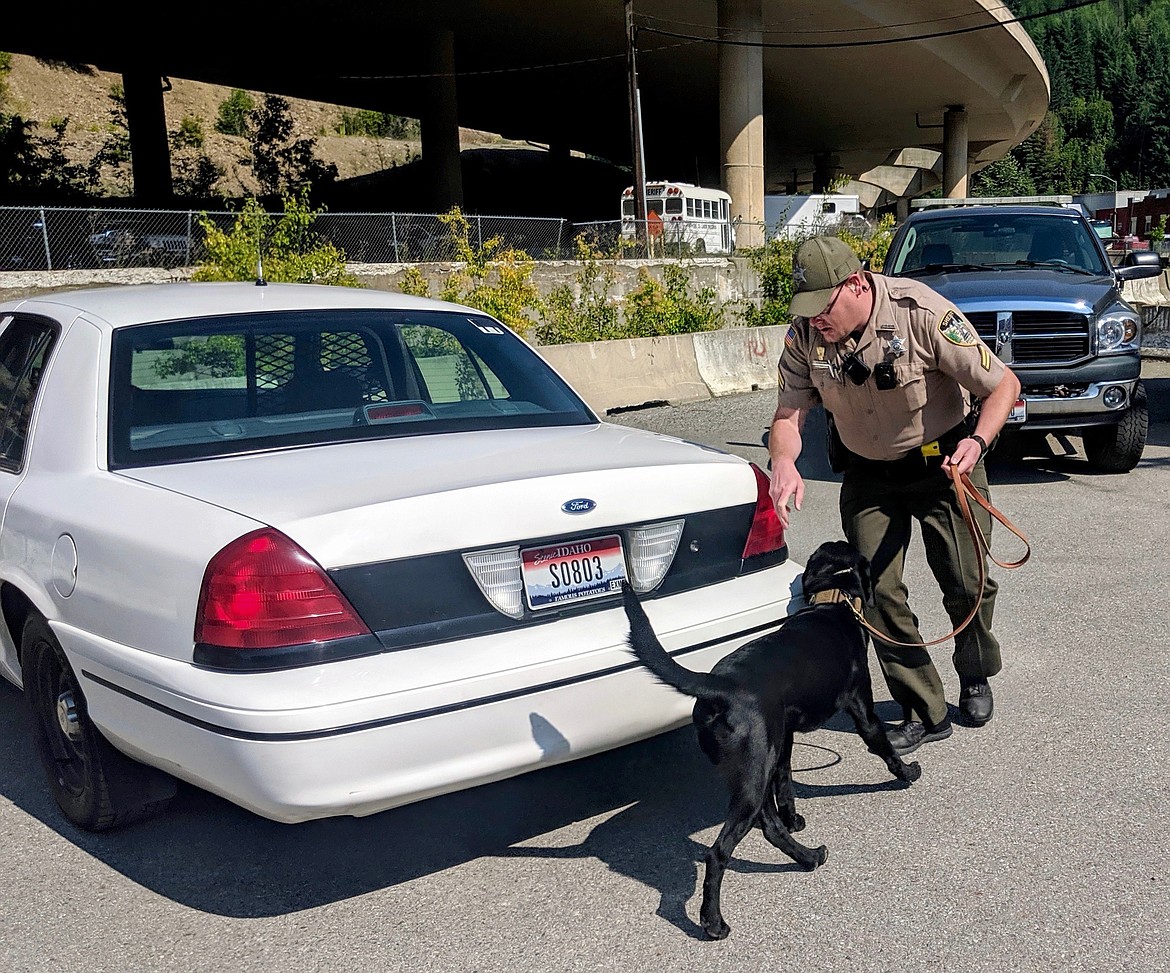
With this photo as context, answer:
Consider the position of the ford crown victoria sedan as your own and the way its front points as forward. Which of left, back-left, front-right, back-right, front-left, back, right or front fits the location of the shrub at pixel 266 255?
front-right

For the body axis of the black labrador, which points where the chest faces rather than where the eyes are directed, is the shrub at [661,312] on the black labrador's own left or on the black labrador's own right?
on the black labrador's own left

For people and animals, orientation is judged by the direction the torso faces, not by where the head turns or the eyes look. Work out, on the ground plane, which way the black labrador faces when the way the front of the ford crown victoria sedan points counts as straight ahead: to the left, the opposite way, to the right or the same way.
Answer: to the right

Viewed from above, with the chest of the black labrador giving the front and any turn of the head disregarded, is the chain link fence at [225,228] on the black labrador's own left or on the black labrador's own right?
on the black labrador's own left

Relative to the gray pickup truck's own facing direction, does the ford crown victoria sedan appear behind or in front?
in front

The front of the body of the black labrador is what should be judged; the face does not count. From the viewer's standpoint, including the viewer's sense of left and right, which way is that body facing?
facing away from the viewer and to the right of the viewer

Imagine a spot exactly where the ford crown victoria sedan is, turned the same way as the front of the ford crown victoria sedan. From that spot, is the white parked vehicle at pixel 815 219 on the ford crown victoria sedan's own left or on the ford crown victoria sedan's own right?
on the ford crown victoria sedan's own right

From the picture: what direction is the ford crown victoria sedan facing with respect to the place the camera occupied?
facing away from the viewer and to the left of the viewer

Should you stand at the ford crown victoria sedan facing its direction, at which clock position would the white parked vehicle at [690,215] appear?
The white parked vehicle is roughly at 2 o'clock from the ford crown victoria sedan.
